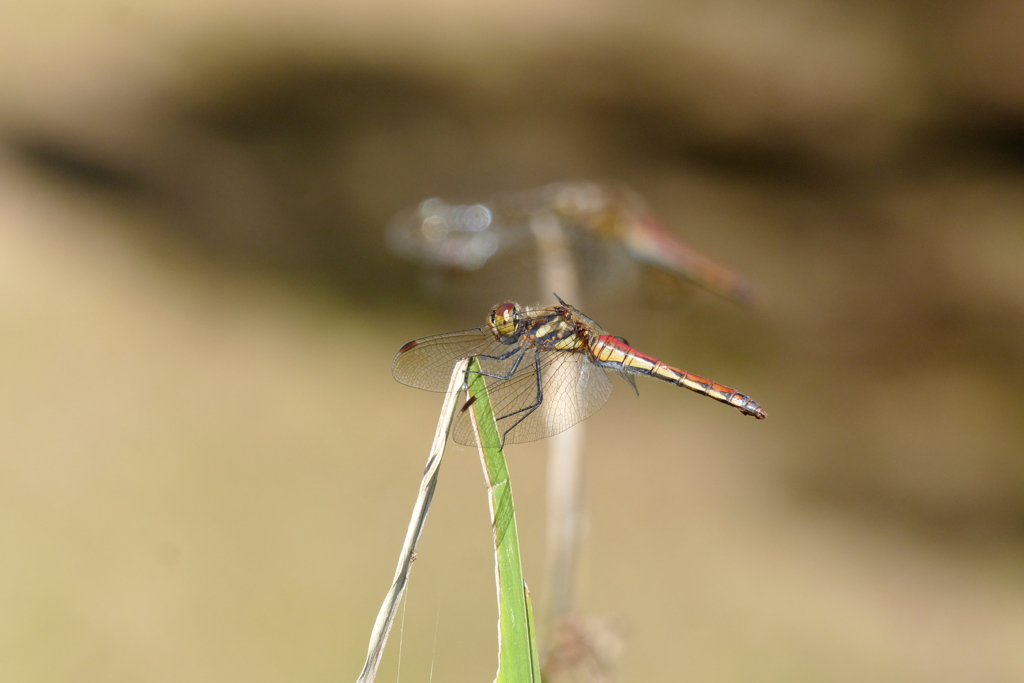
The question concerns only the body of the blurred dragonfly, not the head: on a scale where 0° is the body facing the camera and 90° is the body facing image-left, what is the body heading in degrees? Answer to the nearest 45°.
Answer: approximately 90°

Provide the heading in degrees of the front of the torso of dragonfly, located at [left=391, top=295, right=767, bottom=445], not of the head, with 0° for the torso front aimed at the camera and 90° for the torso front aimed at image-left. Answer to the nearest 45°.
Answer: approximately 90°

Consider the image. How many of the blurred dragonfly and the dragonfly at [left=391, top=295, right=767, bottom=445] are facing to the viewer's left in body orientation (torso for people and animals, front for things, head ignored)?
2

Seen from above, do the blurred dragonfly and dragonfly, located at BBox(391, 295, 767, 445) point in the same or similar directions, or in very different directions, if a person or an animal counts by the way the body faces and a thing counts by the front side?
same or similar directions
